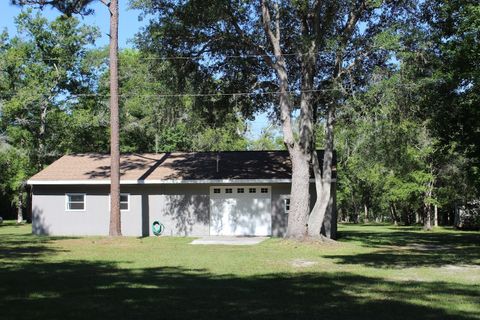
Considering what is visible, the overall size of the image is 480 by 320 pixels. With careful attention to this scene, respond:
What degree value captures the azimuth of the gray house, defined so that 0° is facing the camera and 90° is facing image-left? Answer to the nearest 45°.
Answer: approximately 0°
